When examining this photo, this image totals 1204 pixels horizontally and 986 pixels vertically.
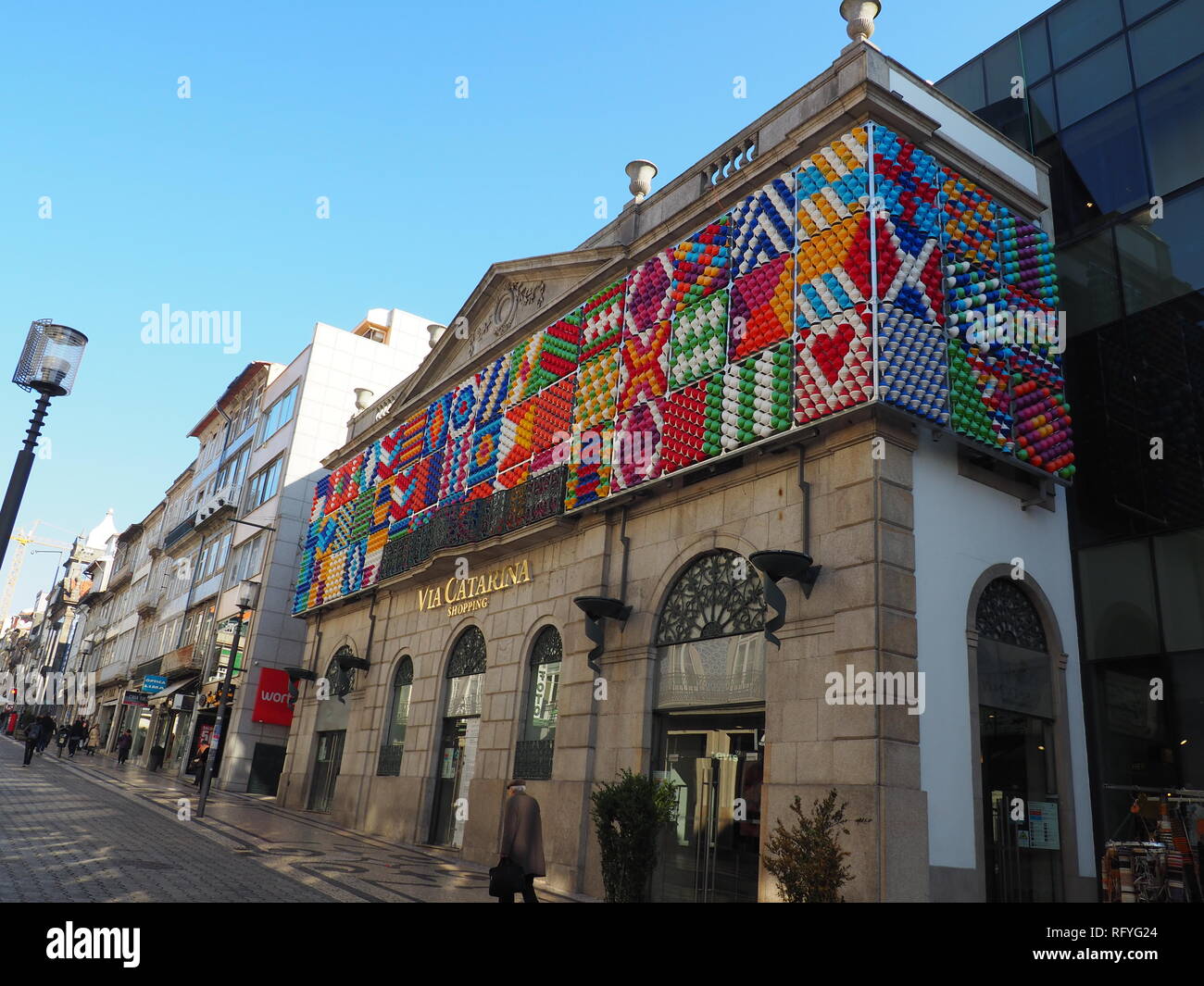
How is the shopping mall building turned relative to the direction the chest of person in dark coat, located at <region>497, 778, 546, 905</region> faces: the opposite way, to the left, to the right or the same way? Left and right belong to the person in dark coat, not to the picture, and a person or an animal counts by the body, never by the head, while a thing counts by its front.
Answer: to the left

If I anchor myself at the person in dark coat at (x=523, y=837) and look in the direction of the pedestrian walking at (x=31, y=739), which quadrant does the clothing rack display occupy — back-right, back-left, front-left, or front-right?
back-right

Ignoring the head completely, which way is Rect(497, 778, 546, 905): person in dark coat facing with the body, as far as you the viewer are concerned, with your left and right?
facing away from the viewer and to the left of the viewer

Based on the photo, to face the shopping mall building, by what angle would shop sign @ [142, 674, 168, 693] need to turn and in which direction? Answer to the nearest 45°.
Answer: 0° — it already faces it

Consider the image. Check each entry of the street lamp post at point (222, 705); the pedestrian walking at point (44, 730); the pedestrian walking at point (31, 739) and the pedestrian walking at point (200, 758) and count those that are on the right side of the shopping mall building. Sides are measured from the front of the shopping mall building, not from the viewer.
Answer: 4

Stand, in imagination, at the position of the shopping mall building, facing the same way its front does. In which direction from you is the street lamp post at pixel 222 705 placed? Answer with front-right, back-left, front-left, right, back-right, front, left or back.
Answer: right

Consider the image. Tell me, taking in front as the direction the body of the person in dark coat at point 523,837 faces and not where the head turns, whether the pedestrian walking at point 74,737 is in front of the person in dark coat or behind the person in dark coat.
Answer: in front

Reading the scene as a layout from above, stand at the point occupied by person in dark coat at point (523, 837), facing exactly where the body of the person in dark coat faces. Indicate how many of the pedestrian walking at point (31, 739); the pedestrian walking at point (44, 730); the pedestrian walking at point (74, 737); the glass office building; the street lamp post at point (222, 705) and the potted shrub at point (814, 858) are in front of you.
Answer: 4

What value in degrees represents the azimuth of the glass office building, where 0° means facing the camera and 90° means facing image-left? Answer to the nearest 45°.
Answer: approximately 45°

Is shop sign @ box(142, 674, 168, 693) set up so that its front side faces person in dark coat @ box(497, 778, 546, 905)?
yes
